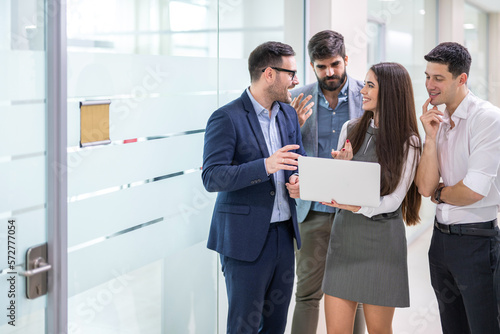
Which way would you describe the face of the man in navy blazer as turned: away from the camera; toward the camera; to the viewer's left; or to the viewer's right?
to the viewer's right

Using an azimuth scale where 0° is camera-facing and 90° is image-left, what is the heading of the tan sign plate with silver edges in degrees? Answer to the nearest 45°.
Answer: approximately 315°

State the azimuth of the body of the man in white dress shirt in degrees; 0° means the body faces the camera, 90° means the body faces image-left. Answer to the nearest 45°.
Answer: approximately 45°

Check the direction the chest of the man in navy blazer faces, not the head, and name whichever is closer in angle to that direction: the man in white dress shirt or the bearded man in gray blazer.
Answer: the man in white dress shirt

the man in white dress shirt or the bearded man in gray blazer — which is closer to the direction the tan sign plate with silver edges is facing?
the man in white dress shirt

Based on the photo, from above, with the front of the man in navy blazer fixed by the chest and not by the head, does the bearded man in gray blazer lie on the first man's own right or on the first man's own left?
on the first man's own left

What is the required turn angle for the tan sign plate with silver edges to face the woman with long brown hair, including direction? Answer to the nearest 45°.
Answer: approximately 45° to its left

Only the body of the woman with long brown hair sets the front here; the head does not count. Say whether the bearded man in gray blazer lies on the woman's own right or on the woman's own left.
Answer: on the woman's own right

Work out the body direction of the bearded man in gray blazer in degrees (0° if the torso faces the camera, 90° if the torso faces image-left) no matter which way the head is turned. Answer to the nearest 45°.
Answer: approximately 0°

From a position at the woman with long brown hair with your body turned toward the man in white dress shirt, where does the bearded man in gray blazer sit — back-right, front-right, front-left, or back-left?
back-left

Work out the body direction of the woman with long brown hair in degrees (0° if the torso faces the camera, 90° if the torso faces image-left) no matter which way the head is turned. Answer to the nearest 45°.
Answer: approximately 45°
